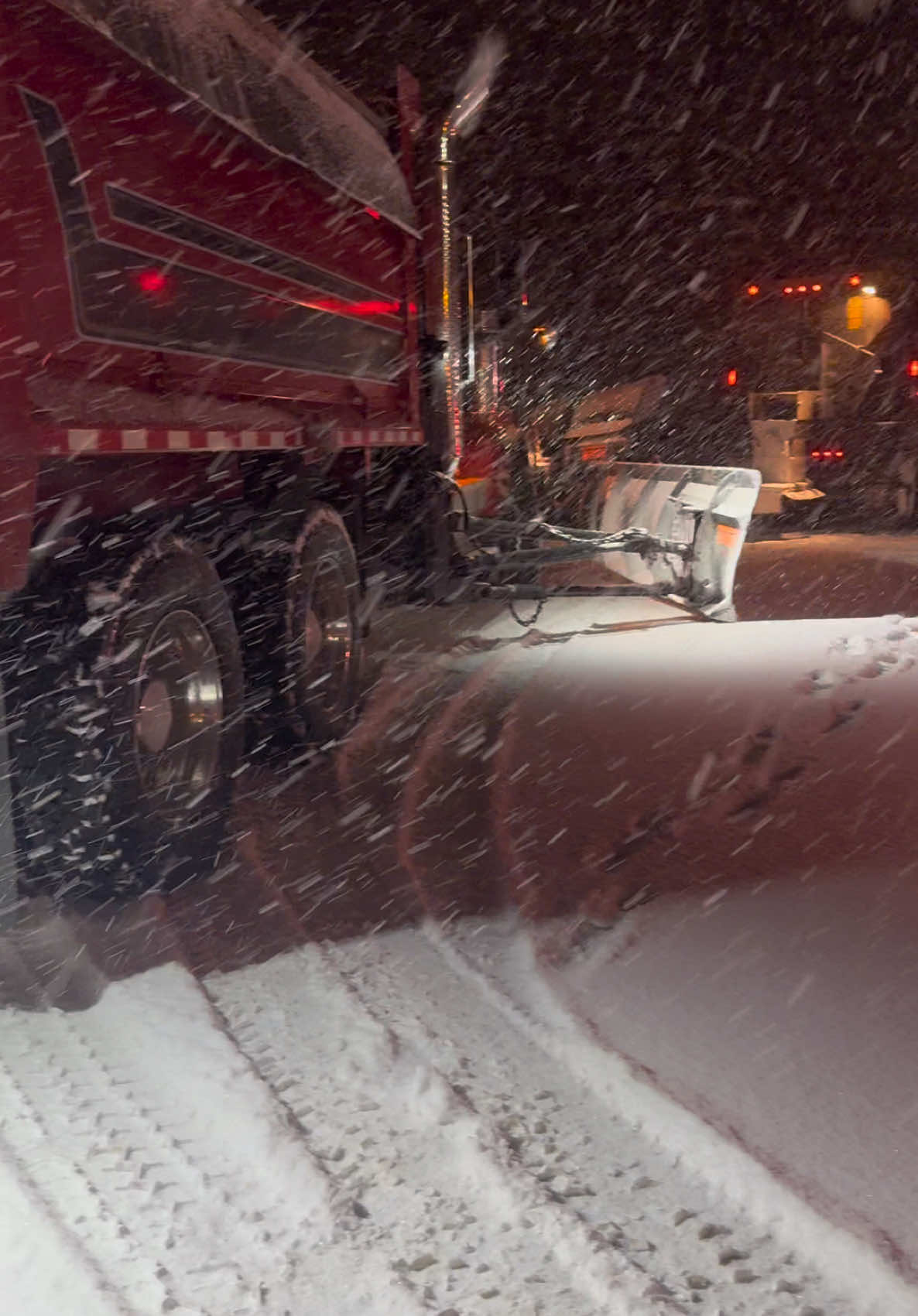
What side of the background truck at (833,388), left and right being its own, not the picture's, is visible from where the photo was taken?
back

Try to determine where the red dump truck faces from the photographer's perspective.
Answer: facing away from the viewer and to the right of the viewer

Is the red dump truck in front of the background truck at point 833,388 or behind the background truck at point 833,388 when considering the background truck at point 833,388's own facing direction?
behind

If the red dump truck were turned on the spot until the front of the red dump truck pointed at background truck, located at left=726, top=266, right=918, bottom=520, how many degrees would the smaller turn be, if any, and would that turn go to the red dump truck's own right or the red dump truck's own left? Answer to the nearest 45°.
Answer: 0° — it already faces it

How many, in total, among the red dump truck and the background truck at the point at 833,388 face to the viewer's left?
0

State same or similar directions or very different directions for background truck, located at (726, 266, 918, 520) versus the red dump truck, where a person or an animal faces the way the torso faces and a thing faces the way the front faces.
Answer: same or similar directions
